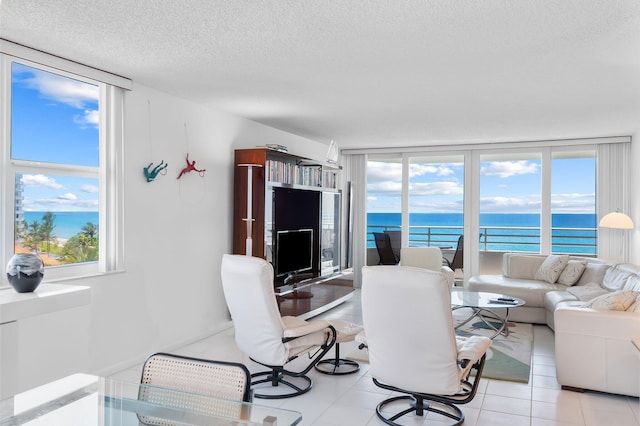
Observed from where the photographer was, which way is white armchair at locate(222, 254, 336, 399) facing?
facing away from the viewer and to the right of the viewer

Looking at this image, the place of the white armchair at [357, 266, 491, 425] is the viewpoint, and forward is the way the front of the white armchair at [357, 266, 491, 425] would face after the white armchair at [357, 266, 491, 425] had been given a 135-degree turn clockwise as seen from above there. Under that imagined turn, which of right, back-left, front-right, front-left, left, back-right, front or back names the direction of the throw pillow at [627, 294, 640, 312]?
back-left

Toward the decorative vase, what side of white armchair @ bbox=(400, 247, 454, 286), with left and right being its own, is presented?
right

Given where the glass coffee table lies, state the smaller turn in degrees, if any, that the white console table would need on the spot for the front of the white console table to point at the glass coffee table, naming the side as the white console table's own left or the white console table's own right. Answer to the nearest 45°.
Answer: approximately 45° to the white console table's own left

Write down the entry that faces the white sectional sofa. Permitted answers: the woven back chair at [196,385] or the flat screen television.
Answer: the flat screen television

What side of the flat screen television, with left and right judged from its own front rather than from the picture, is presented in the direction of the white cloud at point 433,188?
left

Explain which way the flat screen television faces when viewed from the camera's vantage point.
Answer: facing the viewer and to the right of the viewer

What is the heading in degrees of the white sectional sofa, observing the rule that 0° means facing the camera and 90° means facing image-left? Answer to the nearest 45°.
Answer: approximately 45°

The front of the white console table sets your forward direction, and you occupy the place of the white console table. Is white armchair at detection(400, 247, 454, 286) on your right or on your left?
on your left

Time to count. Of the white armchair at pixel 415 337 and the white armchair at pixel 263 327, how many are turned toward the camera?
0

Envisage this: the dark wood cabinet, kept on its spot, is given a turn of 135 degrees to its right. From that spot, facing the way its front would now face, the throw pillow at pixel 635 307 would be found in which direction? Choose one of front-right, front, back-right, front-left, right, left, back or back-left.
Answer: back-left

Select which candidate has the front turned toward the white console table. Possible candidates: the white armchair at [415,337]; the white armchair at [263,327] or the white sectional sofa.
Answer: the white sectional sofa

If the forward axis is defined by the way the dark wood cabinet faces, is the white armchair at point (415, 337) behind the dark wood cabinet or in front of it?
in front
